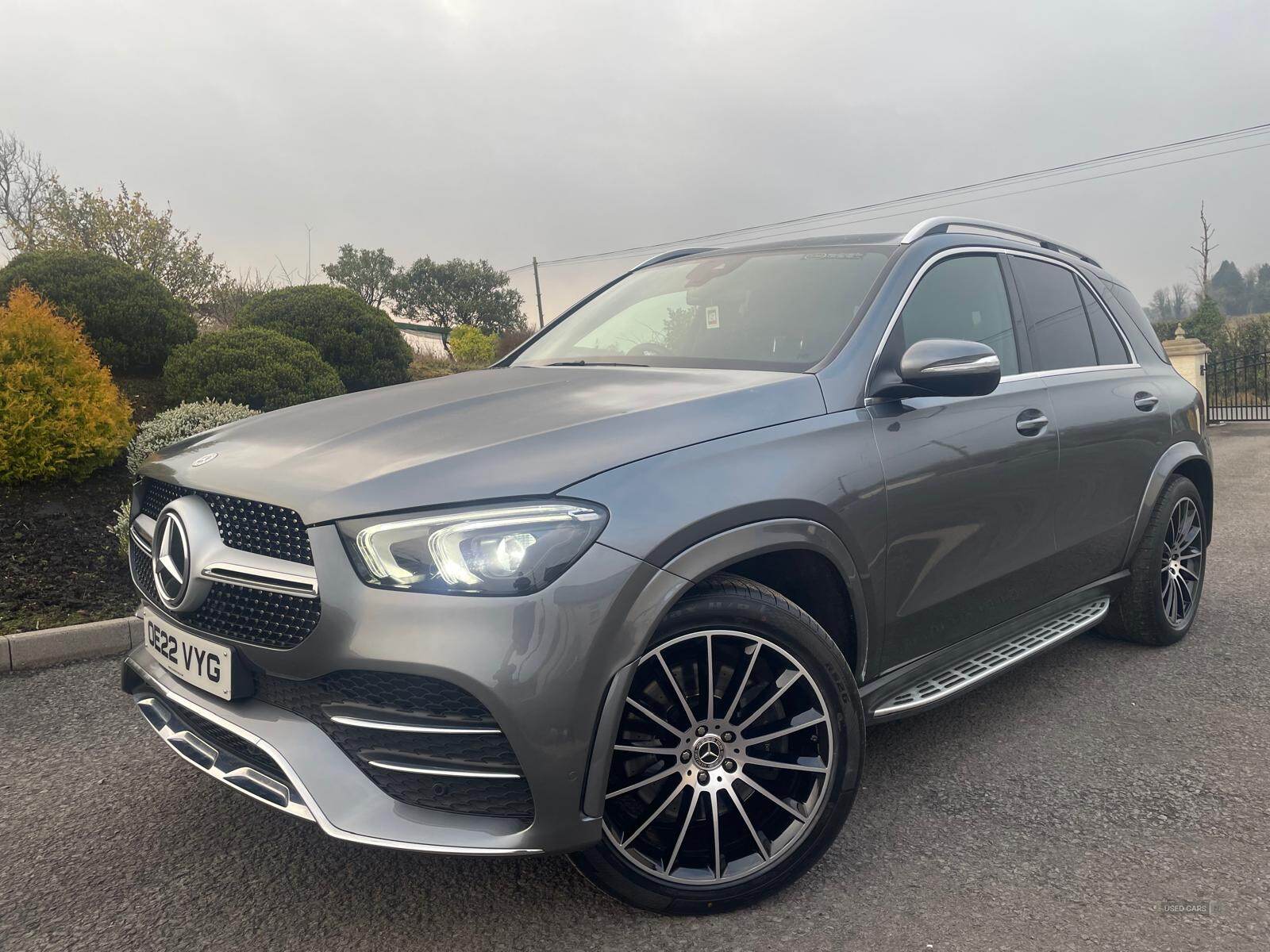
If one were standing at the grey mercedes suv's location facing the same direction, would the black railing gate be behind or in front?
behind

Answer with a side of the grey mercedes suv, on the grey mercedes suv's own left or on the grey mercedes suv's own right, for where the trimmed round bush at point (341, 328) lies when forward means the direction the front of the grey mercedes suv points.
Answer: on the grey mercedes suv's own right

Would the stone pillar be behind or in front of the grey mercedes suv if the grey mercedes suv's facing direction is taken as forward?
behind

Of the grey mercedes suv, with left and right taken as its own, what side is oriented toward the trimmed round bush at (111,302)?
right

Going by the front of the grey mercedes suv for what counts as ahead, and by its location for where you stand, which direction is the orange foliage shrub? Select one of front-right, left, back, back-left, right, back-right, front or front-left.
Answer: right

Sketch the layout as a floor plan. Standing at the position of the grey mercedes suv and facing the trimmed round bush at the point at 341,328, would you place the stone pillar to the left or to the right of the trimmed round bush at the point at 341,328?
right

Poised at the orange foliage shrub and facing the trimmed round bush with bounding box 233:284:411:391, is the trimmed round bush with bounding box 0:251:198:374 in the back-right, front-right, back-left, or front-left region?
front-left

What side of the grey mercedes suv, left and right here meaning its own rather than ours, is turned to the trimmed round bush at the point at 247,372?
right

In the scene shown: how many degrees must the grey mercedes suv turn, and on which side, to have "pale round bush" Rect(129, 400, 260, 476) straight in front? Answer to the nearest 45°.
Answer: approximately 90° to its right

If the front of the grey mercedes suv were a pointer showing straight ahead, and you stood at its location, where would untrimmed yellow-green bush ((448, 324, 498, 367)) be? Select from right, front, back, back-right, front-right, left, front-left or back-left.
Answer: back-right

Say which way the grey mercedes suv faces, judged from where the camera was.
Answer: facing the viewer and to the left of the viewer
